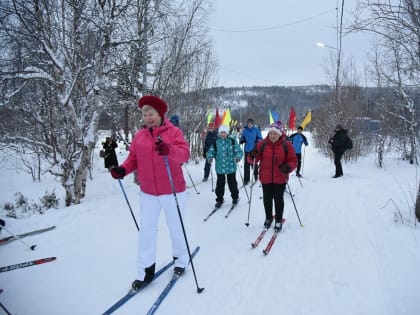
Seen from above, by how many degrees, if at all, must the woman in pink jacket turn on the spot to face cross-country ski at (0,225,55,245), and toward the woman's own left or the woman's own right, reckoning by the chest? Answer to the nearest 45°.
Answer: approximately 90° to the woman's own right

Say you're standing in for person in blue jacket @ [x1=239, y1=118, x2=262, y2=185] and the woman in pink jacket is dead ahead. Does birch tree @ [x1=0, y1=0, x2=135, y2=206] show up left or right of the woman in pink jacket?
right

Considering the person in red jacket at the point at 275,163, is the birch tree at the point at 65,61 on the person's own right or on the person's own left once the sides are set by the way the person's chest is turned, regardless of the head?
on the person's own right

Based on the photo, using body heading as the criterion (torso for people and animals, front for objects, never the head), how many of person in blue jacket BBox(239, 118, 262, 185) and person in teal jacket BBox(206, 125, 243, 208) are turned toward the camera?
2

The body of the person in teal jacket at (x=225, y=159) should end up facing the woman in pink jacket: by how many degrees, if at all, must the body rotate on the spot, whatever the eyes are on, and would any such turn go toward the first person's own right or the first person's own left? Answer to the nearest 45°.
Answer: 0° — they already face them

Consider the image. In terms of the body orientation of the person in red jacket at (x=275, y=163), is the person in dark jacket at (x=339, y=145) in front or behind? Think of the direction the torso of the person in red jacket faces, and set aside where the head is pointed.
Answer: behind

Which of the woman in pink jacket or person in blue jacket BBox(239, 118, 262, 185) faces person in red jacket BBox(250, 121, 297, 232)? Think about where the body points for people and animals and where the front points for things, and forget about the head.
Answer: the person in blue jacket

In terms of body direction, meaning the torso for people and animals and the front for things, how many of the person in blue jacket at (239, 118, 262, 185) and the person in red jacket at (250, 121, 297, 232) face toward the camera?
2

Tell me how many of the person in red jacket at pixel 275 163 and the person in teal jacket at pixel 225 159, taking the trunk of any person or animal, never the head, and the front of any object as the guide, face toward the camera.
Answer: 2
